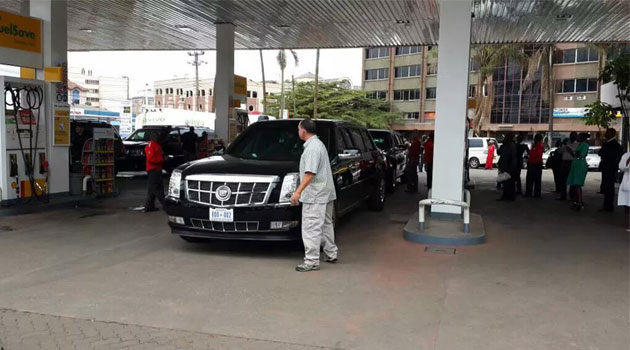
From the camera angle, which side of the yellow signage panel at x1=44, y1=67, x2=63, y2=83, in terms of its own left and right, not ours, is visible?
front

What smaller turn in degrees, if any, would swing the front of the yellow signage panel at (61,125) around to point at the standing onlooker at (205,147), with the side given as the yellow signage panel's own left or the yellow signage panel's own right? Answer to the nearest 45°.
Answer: approximately 135° to the yellow signage panel's own left

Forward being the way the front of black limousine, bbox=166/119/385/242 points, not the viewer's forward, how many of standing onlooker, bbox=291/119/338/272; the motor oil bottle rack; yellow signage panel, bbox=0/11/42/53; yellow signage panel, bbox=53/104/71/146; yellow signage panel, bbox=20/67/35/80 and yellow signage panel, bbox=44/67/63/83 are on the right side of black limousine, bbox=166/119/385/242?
5

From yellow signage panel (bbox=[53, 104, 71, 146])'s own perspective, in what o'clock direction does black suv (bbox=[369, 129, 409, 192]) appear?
The black suv is roughly at 9 o'clock from the yellow signage panel.

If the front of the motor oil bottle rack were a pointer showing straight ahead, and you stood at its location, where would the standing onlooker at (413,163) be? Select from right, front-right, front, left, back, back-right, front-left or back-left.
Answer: front-left

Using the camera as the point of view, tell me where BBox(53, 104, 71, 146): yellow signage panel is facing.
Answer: facing the viewer

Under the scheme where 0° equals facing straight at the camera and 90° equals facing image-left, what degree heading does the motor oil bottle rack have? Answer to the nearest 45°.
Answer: approximately 315°

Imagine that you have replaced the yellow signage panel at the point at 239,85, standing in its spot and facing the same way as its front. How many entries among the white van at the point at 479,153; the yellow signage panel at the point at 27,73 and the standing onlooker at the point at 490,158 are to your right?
1

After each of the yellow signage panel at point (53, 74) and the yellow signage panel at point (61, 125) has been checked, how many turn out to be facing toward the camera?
2

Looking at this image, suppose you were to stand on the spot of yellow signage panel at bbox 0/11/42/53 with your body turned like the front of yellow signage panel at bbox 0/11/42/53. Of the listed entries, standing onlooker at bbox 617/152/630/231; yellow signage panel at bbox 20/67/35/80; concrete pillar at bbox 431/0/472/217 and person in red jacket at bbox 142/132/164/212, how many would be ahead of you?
3

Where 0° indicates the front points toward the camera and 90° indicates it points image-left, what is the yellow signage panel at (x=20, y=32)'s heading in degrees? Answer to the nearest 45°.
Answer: approximately 315°

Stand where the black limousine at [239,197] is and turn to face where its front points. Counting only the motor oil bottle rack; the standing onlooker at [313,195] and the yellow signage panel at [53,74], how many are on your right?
2
